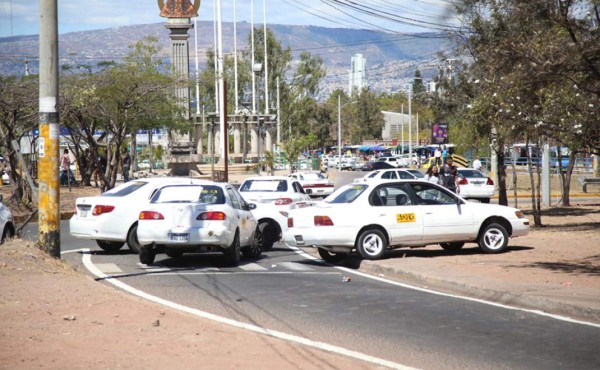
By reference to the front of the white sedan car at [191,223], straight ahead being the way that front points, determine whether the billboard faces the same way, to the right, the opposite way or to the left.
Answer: the opposite way

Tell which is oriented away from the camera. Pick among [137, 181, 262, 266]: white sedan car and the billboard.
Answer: the white sedan car

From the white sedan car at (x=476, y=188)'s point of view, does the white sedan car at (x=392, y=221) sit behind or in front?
behind

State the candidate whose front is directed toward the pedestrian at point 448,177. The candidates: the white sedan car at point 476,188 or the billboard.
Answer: the billboard

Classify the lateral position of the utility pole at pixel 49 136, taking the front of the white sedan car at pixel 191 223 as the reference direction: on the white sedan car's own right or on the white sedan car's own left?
on the white sedan car's own left

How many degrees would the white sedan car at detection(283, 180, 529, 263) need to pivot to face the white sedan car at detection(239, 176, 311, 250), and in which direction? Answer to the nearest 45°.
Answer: approximately 90° to its left

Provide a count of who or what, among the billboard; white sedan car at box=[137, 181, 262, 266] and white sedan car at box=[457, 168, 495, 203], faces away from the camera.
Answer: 2

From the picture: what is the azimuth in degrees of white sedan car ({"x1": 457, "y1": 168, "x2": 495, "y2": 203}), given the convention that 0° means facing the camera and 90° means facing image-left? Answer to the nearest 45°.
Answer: approximately 180°

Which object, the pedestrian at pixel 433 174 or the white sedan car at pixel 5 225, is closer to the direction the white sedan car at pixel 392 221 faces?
the pedestrian

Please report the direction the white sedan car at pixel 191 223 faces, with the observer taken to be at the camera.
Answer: facing away from the viewer

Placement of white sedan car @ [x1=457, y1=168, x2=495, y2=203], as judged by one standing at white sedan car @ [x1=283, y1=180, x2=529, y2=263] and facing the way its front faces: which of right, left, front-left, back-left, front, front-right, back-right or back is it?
front-left

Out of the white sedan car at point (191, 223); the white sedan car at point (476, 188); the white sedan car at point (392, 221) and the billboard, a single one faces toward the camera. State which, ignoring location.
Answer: the billboard

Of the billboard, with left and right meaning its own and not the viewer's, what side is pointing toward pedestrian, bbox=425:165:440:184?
front
